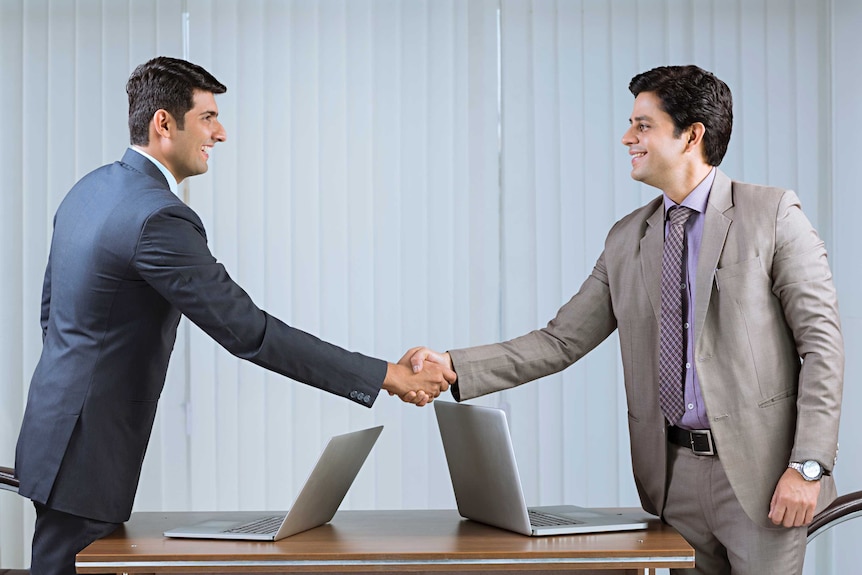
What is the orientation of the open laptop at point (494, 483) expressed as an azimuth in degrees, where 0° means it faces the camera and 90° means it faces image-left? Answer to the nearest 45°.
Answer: approximately 225°

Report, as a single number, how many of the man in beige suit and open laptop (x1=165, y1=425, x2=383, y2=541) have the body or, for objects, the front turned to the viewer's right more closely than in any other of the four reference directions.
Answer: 0

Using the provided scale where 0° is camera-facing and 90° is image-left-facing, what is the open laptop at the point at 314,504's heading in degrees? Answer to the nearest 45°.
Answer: approximately 135°

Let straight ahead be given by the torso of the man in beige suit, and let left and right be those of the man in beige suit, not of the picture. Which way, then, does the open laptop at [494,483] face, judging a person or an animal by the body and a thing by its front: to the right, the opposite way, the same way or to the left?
the opposite way

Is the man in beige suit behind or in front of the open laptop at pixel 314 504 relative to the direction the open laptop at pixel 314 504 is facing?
behind

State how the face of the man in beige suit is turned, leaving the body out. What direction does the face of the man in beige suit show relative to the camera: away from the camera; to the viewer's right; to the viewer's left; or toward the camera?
to the viewer's left

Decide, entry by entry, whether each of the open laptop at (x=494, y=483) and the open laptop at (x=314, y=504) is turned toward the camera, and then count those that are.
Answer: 0

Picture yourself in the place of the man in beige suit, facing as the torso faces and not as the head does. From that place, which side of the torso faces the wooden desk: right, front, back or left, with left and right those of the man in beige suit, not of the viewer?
front

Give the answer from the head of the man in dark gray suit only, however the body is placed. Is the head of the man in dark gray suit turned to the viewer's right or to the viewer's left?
to the viewer's right

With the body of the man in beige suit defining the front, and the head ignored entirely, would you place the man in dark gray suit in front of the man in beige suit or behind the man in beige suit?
in front

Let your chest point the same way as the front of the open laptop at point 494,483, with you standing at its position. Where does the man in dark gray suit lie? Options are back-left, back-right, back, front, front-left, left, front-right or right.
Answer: back-left
